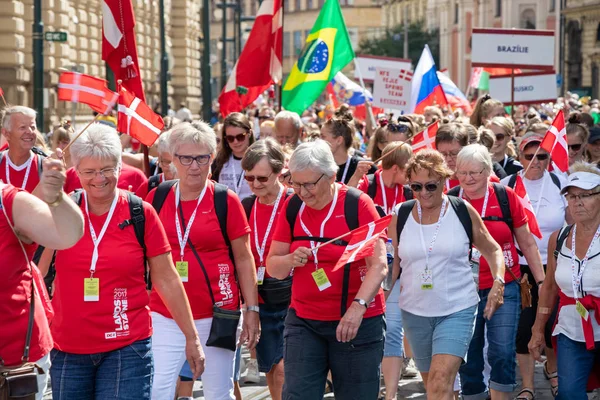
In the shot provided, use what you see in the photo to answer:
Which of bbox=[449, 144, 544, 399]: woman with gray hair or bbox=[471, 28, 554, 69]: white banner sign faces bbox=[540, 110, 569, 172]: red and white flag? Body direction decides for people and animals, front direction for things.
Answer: the white banner sign

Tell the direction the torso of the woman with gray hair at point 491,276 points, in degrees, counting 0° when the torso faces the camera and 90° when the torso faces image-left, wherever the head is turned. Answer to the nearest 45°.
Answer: approximately 45°

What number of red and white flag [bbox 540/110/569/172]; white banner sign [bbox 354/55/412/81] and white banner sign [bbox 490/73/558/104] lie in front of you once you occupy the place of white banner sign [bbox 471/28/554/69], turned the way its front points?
1

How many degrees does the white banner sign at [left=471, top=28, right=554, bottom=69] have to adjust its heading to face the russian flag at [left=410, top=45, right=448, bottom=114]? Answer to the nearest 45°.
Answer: approximately 90° to its right

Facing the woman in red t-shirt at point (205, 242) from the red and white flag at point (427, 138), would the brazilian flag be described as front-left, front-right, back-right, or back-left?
back-right

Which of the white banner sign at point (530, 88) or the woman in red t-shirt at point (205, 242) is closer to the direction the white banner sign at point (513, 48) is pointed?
the woman in red t-shirt

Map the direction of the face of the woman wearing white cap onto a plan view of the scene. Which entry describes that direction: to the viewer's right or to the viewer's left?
to the viewer's left
